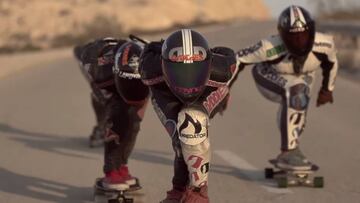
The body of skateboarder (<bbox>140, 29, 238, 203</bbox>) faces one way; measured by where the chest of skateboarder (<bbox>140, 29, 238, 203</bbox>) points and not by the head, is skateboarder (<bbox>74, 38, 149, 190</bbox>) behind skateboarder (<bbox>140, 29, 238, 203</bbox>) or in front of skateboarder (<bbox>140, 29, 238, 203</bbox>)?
behind

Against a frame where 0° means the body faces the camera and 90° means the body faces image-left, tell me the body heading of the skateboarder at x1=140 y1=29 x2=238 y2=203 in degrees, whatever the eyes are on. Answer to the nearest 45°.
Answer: approximately 0°

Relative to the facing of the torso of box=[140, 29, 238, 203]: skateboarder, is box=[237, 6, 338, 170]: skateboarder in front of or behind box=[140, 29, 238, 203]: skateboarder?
behind
